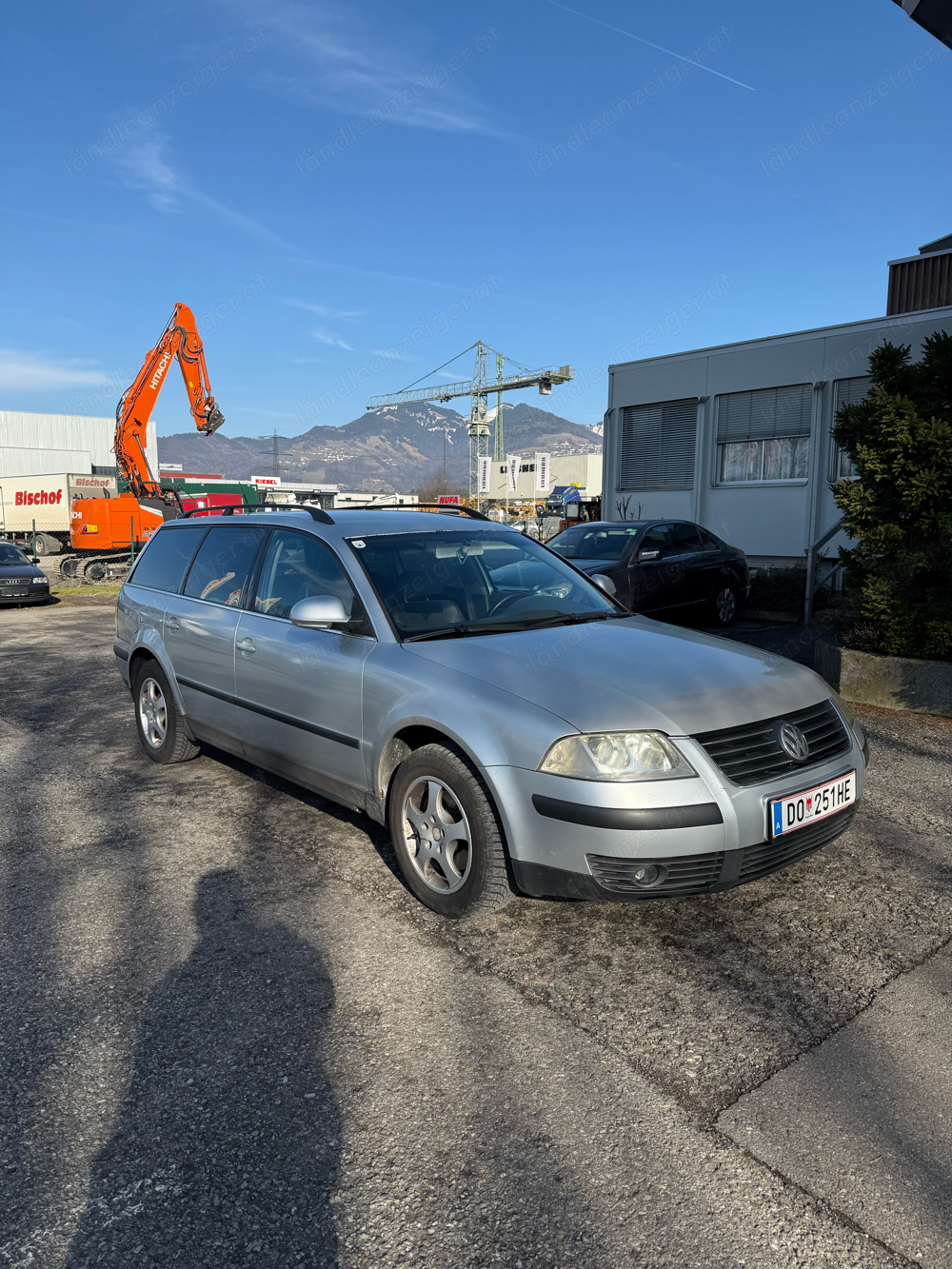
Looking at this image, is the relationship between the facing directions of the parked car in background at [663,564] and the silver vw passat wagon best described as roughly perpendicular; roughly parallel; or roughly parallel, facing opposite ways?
roughly perpendicular

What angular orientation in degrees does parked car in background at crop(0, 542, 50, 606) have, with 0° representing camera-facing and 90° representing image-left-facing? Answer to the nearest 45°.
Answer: approximately 315°

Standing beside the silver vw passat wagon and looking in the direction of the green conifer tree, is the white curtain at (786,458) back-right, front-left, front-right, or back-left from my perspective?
front-left

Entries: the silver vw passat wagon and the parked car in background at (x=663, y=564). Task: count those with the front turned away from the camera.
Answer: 0

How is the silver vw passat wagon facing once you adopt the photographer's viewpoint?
facing the viewer and to the right of the viewer

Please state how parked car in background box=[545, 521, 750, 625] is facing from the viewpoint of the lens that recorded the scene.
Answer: facing the viewer and to the left of the viewer

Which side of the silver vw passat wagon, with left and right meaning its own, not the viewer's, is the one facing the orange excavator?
back

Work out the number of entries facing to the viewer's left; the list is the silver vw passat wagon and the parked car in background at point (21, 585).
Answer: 0

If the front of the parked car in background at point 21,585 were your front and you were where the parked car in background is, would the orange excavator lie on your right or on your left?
on your left

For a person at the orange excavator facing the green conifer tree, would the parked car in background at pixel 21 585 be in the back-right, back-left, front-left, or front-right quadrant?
front-right

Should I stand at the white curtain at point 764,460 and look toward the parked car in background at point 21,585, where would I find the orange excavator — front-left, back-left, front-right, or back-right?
front-right

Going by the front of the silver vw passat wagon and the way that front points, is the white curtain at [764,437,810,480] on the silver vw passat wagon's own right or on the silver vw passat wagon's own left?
on the silver vw passat wagon's own left

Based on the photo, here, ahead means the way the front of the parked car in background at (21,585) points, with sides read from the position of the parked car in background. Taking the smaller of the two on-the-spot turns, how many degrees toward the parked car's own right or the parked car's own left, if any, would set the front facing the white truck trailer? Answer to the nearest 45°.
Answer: approximately 135° to the parked car's own left

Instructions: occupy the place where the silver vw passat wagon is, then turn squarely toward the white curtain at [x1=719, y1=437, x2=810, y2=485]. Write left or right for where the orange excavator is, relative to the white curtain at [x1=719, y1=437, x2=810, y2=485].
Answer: left

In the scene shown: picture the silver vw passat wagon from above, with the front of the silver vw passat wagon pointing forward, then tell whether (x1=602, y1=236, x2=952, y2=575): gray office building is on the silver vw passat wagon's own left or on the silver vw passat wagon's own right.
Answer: on the silver vw passat wagon's own left

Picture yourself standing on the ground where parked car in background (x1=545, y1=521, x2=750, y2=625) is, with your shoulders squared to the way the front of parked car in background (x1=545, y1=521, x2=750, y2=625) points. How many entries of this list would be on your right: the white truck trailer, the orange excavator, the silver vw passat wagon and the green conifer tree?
2
